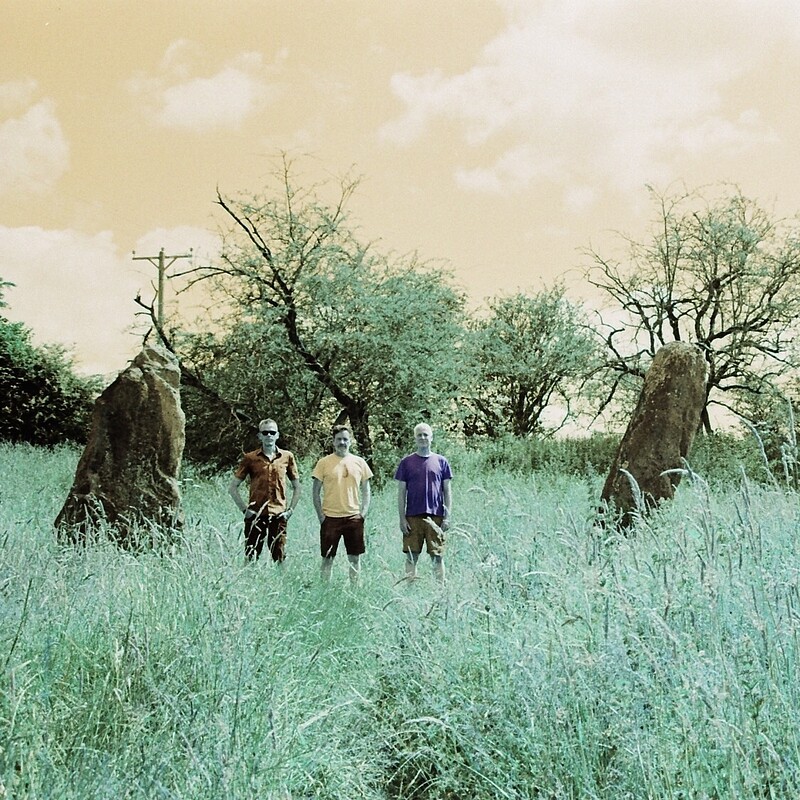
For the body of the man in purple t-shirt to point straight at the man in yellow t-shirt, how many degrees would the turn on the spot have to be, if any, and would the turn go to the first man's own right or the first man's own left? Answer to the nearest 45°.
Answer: approximately 90° to the first man's own right

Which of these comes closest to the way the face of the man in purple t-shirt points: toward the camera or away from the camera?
toward the camera

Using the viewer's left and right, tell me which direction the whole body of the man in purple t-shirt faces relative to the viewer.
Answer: facing the viewer

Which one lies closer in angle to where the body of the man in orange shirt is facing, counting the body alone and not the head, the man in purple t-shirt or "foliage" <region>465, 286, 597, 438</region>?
the man in purple t-shirt

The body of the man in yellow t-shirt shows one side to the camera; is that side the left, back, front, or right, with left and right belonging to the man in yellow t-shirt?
front

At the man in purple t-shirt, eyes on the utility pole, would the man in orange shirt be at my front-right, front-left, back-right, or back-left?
front-left

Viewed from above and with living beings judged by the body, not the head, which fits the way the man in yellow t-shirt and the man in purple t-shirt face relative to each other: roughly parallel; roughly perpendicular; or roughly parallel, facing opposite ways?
roughly parallel

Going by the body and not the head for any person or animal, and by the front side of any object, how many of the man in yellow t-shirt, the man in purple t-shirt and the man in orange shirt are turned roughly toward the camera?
3

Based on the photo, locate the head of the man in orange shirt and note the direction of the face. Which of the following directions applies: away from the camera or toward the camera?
toward the camera

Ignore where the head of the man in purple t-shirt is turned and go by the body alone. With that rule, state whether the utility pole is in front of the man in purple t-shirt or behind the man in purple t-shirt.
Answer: behind

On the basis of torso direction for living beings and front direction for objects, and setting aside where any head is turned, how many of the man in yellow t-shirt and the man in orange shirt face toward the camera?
2

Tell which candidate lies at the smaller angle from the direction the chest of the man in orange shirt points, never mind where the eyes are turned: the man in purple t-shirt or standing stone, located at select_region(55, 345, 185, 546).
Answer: the man in purple t-shirt

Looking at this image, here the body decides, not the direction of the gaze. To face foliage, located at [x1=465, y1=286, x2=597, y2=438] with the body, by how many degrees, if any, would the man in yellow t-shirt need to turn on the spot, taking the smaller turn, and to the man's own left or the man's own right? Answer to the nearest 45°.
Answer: approximately 180°

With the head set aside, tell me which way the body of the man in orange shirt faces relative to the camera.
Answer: toward the camera
